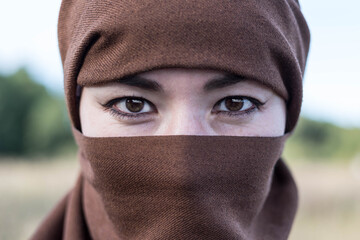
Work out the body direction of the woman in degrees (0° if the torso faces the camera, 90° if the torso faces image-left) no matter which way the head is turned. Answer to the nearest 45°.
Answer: approximately 0°
